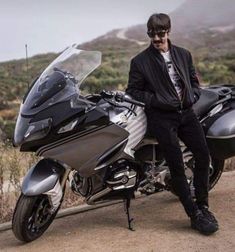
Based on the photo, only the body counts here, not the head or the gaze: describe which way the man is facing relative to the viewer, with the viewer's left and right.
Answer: facing the viewer and to the right of the viewer
